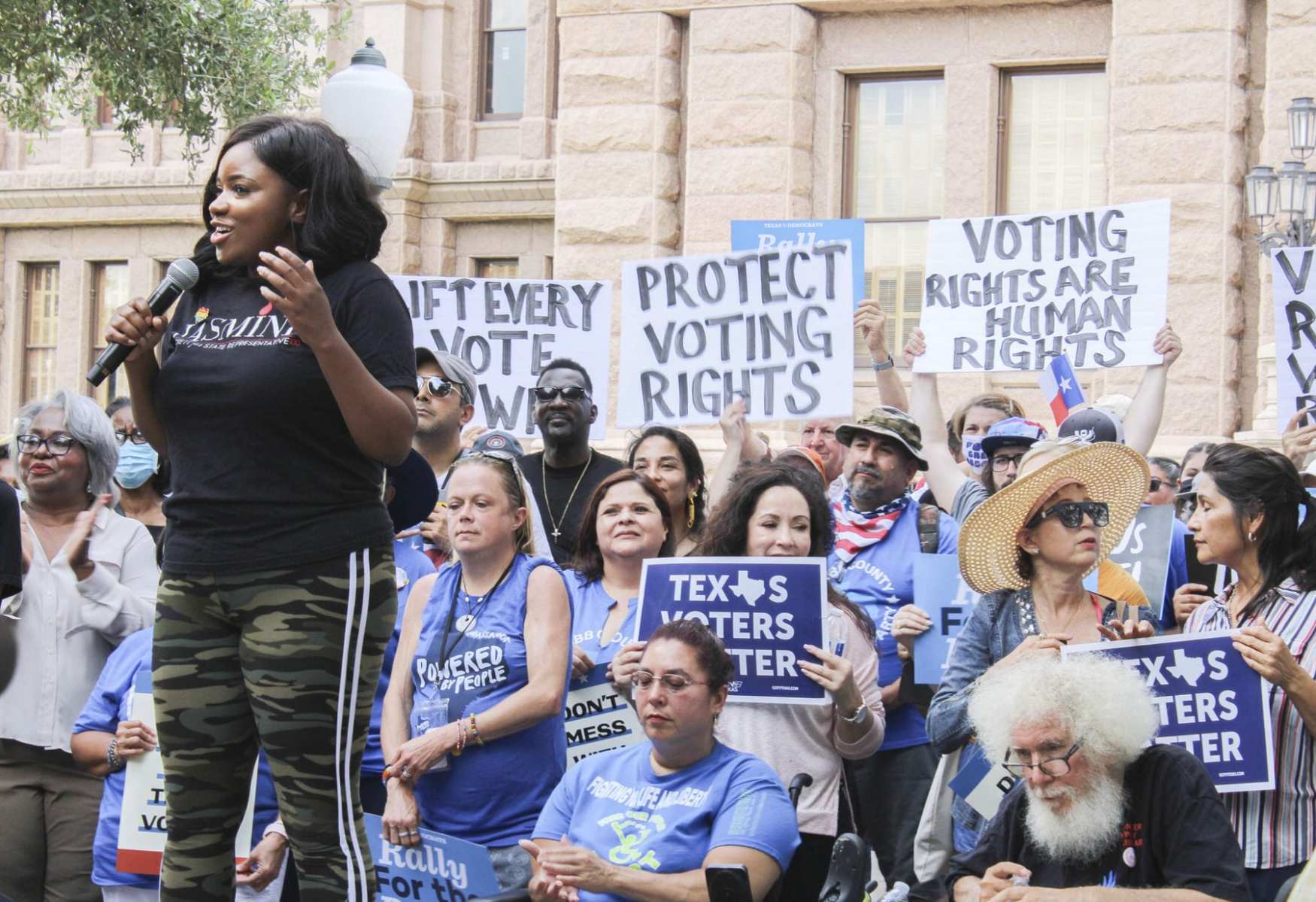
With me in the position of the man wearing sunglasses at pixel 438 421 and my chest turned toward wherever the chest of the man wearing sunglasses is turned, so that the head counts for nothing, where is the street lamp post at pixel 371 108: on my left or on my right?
on my right

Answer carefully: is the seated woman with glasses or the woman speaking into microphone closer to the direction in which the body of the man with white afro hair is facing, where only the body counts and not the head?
the woman speaking into microphone

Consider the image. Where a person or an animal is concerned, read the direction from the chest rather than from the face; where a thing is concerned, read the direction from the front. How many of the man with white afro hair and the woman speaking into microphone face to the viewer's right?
0

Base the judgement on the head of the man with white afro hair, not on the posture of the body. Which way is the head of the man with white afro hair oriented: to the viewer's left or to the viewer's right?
to the viewer's left

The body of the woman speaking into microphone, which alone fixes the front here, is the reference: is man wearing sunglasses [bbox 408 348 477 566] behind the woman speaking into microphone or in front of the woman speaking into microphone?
behind

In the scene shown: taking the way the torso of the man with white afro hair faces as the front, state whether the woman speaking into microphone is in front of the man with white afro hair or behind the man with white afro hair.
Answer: in front

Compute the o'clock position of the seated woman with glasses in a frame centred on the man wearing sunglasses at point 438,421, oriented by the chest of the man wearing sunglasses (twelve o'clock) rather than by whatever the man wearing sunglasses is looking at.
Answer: The seated woman with glasses is roughly at 10 o'clock from the man wearing sunglasses.

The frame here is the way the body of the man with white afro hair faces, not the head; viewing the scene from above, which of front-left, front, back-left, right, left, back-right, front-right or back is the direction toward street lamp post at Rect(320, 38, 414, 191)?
right

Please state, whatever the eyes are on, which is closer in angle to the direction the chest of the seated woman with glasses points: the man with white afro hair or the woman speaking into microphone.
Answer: the woman speaking into microphone

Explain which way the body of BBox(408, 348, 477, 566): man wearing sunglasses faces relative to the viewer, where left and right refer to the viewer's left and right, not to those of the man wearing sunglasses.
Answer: facing the viewer and to the left of the viewer
